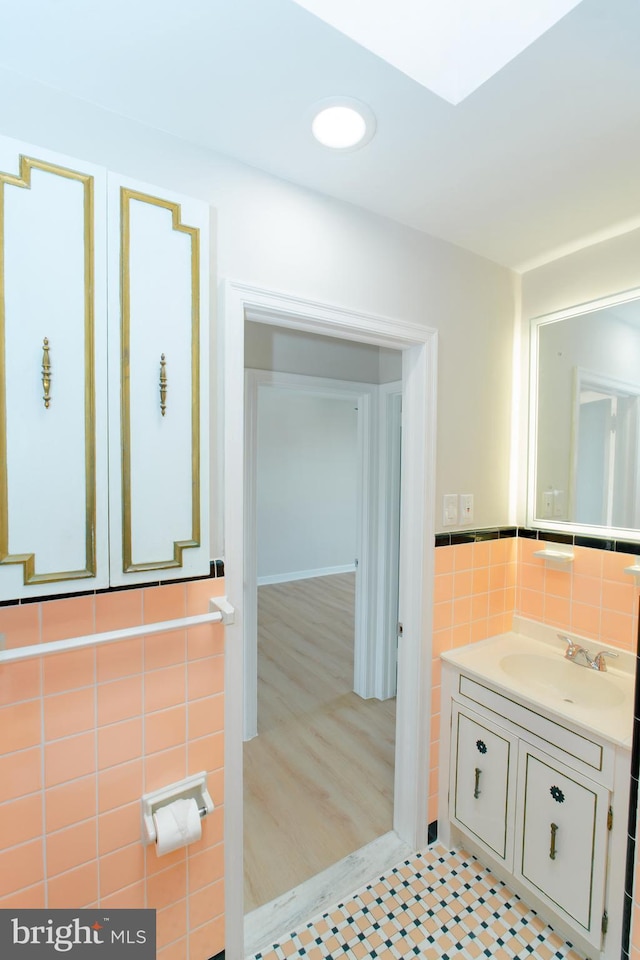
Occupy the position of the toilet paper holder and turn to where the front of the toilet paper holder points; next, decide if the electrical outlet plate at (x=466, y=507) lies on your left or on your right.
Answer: on your left

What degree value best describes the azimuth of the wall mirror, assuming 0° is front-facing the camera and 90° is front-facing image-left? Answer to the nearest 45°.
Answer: approximately 45°

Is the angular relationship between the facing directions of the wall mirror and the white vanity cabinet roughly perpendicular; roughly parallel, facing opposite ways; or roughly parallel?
roughly parallel

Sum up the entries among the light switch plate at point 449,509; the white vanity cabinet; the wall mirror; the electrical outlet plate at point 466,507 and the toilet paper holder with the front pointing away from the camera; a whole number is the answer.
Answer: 0

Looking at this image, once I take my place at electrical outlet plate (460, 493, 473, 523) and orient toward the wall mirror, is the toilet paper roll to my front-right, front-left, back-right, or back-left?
back-right

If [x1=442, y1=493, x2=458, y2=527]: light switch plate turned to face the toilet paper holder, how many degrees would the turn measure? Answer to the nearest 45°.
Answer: approximately 90° to its right

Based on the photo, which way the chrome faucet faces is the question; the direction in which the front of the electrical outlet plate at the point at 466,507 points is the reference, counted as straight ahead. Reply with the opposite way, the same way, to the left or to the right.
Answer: to the right

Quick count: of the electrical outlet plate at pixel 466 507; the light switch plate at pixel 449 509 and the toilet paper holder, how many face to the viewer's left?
0

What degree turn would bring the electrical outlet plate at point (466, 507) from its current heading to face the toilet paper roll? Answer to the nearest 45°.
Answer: approximately 90° to its right

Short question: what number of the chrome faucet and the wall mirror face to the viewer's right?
0

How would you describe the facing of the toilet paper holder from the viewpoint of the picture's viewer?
facing the viewer and to the right of the viewer

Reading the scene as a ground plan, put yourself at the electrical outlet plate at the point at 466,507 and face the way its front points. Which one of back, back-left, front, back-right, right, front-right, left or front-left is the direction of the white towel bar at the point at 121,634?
right

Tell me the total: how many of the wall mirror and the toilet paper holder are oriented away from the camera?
0

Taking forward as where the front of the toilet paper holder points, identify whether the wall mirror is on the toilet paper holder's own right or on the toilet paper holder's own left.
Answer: on the toilet paper holder's own left
